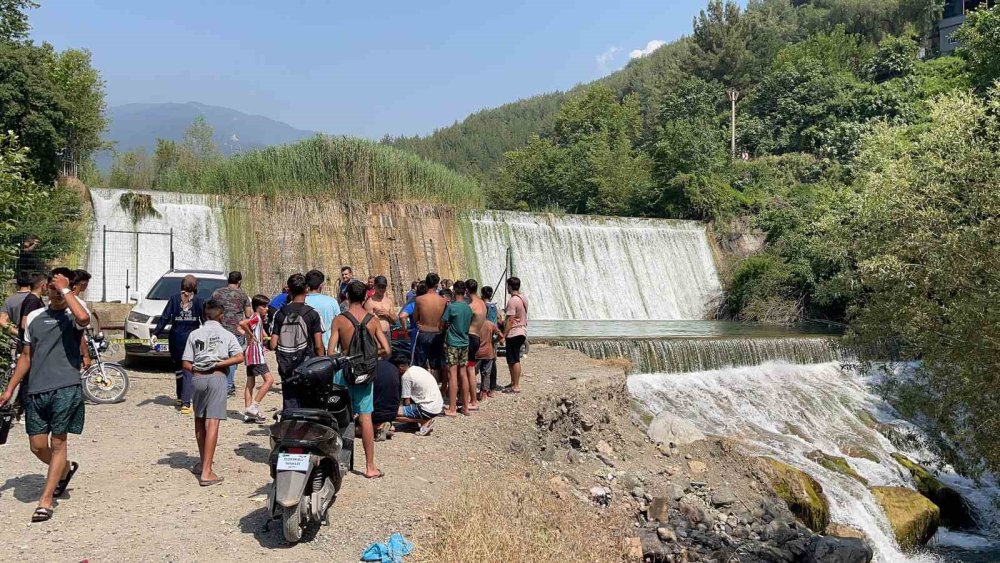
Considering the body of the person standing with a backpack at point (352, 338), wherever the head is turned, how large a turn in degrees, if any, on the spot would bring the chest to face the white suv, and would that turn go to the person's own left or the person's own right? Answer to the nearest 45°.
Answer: approximately 45° to the person's own left

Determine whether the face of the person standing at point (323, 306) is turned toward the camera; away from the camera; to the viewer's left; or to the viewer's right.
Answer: away from the camera

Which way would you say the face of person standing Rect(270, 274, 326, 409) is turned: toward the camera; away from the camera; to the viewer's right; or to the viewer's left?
away from the camera

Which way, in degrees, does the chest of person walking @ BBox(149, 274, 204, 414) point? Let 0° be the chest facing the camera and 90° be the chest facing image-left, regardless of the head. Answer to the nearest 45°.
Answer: approximately 0°

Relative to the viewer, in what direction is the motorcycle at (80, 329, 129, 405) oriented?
to the viewer's right

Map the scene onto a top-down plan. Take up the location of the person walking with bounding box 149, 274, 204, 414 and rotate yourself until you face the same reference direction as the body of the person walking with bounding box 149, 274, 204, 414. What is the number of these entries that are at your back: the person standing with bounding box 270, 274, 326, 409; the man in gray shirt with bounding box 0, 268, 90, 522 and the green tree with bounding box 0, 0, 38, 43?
1

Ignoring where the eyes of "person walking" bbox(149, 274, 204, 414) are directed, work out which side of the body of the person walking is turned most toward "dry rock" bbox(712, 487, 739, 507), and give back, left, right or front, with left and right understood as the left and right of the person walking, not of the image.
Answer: left

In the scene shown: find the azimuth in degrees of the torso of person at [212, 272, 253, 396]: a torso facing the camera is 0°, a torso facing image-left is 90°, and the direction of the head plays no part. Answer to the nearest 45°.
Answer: approximately 225°

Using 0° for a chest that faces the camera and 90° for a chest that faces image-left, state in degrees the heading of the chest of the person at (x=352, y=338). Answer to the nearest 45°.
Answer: approximately 180°

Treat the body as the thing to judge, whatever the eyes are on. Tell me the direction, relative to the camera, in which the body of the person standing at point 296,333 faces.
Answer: away from the camera
